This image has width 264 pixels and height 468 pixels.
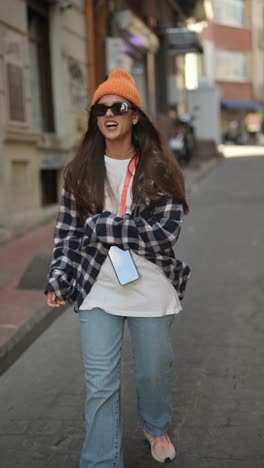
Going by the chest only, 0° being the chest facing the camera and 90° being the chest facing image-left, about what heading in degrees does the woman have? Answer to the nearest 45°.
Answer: approximately 0°
